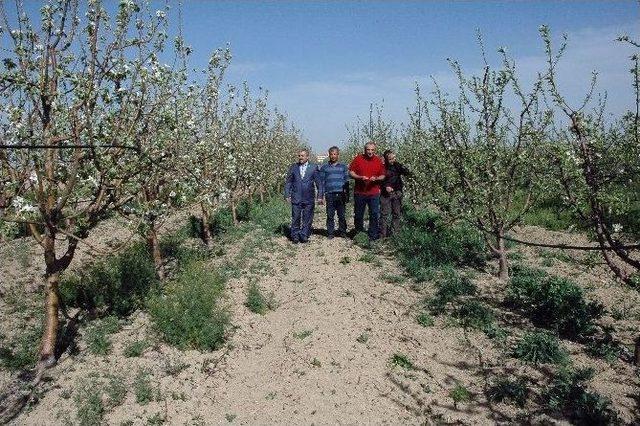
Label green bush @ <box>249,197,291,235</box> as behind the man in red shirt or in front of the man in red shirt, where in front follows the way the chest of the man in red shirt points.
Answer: behind

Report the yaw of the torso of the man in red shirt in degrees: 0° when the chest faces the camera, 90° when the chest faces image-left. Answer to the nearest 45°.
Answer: approximately 0°

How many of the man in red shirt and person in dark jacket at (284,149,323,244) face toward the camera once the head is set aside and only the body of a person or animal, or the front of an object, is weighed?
2

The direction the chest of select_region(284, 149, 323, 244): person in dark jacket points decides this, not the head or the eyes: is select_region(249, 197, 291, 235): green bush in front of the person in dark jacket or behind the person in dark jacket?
behind

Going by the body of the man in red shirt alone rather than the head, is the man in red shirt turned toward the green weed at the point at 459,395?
yes

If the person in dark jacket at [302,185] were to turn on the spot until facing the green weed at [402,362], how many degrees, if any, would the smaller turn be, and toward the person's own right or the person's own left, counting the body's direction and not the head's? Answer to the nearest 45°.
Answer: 0° — they already face it
